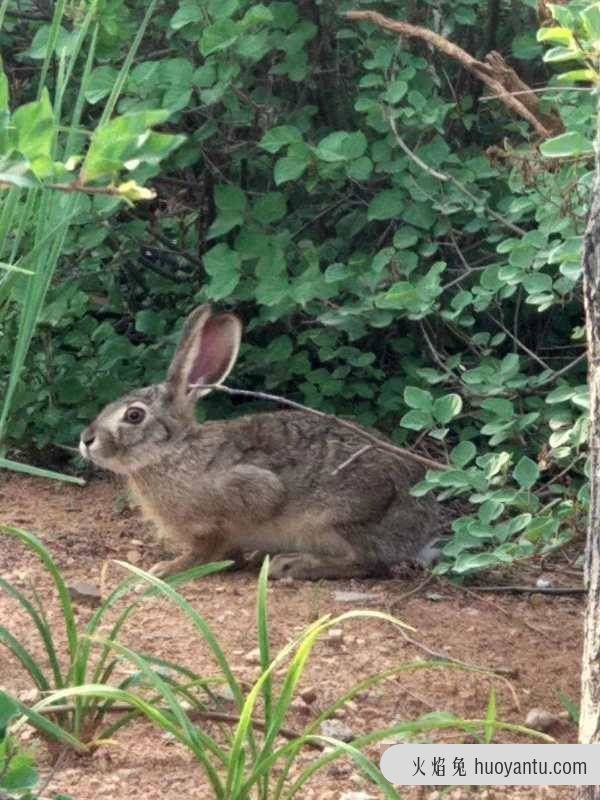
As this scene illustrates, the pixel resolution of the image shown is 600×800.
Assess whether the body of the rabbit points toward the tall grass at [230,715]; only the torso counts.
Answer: no

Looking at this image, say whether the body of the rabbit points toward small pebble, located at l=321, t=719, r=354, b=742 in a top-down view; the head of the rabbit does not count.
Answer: no

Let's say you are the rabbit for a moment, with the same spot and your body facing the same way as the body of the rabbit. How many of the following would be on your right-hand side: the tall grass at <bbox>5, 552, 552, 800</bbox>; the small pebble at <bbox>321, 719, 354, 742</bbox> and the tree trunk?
0

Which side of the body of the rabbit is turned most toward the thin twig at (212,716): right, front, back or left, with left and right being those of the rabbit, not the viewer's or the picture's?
left

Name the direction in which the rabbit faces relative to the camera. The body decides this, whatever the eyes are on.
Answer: to the viewer's left

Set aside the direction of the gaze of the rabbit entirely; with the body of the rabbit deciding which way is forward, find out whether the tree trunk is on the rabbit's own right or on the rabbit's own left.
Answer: on the rabbit's own left

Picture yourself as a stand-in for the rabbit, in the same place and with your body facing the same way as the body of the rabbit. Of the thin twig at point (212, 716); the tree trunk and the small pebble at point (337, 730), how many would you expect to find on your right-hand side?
0

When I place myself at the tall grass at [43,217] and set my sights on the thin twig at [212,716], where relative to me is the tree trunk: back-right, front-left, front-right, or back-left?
front-left
